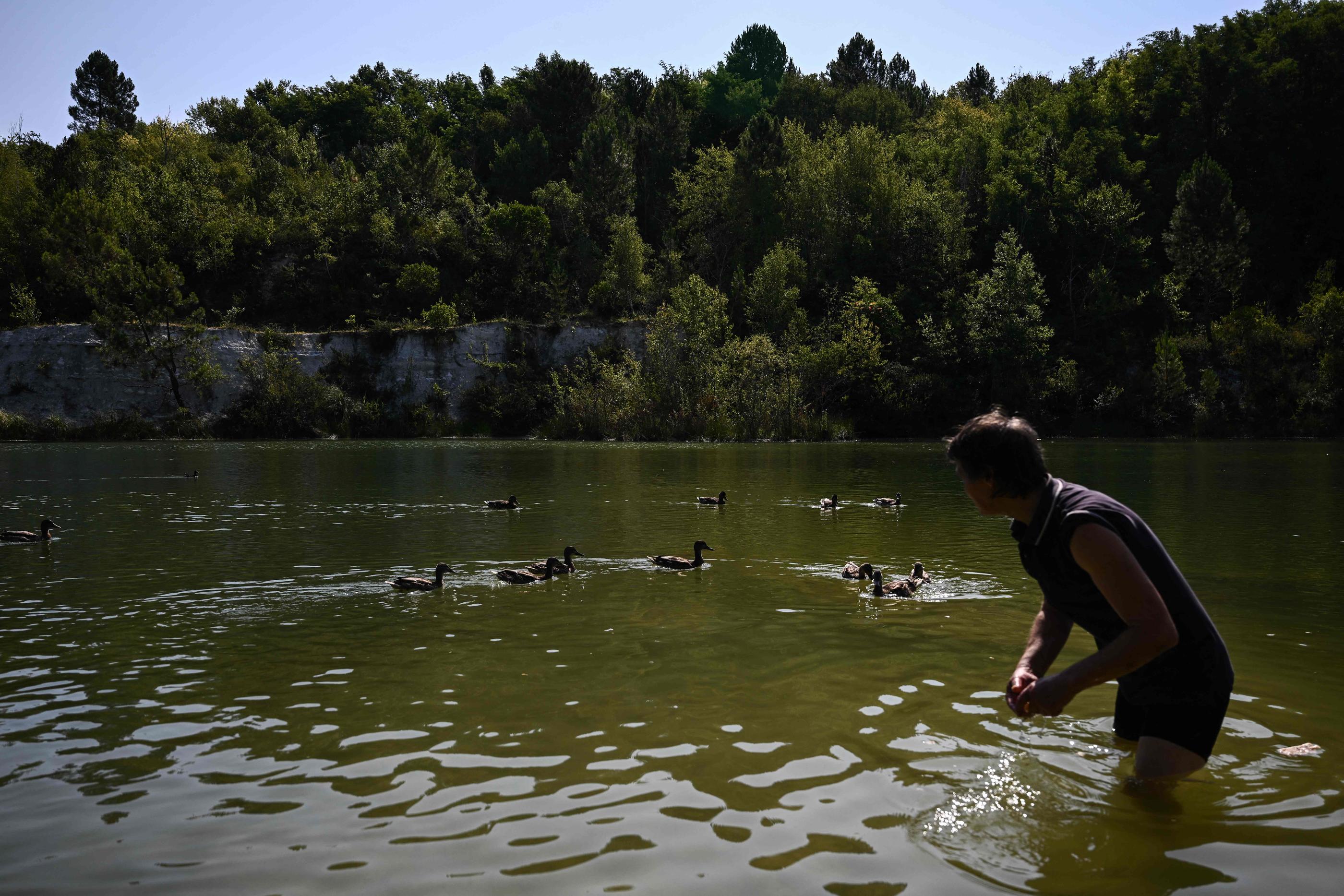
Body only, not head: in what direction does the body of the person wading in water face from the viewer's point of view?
to the viewer's left

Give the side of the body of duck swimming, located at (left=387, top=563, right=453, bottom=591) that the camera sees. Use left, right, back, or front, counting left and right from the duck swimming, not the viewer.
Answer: right

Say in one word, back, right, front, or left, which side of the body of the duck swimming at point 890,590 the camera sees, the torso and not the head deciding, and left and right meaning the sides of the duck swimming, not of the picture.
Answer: left

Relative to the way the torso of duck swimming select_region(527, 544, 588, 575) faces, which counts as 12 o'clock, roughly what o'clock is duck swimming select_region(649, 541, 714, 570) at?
duck swimming select_region(649, 541, 714, 570) is roughly at 12 o'clock from duck swimming select_region(527, 544, 588, 575).

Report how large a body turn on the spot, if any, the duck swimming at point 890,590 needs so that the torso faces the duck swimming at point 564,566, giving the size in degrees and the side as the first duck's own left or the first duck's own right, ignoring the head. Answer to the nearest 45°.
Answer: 0° — it already faces it

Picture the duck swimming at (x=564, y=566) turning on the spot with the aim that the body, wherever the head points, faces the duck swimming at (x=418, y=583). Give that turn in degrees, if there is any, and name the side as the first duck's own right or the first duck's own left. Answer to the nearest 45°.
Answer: approximately 135° to the first duck's own right

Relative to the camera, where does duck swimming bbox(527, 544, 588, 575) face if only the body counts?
to the viewer's right

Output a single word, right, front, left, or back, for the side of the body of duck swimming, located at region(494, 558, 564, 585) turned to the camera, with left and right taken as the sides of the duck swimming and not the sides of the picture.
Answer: right

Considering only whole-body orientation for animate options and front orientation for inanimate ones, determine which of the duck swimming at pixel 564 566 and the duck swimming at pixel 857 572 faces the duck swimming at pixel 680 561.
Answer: the duck swimming at pixel 564 566

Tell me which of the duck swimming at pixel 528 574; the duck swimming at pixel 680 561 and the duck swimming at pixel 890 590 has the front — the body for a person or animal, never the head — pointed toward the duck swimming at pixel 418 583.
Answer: the duck swimming at pixel 890 590
